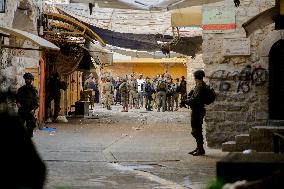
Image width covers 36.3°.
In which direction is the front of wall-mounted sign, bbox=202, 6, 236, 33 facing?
toward the camera

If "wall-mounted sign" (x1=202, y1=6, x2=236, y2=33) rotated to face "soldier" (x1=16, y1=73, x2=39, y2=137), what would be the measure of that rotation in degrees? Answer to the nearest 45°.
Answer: approximately 90° to its right

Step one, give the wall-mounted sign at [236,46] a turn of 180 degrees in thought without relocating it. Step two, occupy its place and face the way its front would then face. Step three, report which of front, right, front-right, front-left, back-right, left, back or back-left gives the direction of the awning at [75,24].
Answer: front-left

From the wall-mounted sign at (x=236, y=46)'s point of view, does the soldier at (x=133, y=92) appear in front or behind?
behind

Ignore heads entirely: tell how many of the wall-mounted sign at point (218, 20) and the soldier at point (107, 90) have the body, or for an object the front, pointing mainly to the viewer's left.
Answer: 0

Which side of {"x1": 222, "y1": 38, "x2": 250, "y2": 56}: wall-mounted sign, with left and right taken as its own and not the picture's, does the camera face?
front

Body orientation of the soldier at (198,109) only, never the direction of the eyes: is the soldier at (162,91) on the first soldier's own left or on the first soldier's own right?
on the first soldier's own right
